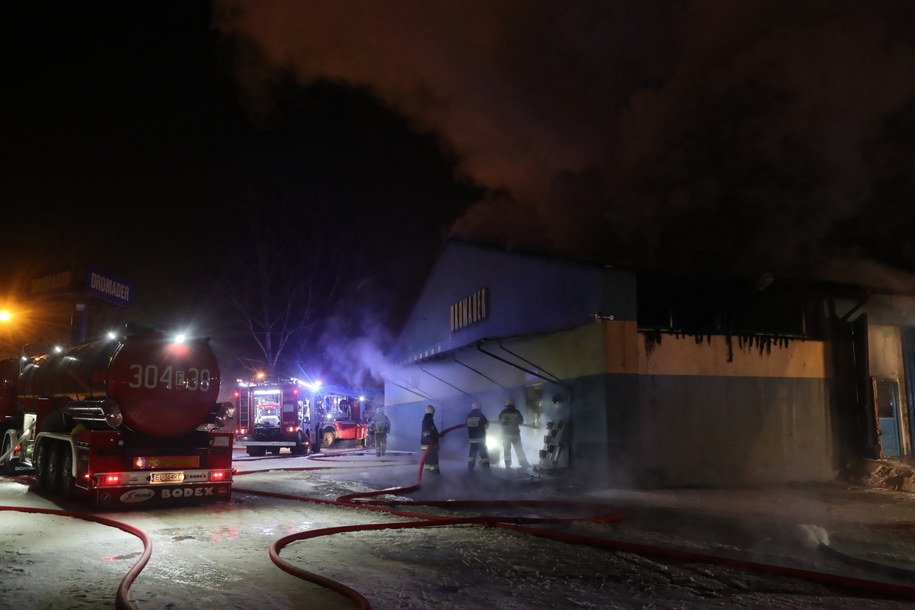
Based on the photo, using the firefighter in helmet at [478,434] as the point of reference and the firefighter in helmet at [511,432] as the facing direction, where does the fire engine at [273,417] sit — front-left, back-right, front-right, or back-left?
back-left

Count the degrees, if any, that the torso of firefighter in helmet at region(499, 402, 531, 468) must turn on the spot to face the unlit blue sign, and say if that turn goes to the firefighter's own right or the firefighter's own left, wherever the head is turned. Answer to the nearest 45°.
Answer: approximately 90° to the firefighter's own left

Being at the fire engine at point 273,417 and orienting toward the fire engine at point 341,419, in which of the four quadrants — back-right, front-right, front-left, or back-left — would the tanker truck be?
back-right

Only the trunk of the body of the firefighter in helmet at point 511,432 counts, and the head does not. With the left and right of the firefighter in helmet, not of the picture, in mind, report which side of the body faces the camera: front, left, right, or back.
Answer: back

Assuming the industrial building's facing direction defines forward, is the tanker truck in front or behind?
in front

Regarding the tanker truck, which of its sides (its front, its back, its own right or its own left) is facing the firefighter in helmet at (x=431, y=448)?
right

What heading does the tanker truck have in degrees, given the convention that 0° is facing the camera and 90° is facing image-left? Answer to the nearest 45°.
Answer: approximately 135°

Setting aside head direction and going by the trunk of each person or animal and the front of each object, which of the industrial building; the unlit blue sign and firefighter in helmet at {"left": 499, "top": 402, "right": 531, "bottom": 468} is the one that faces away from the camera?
the firefighter in helmet
